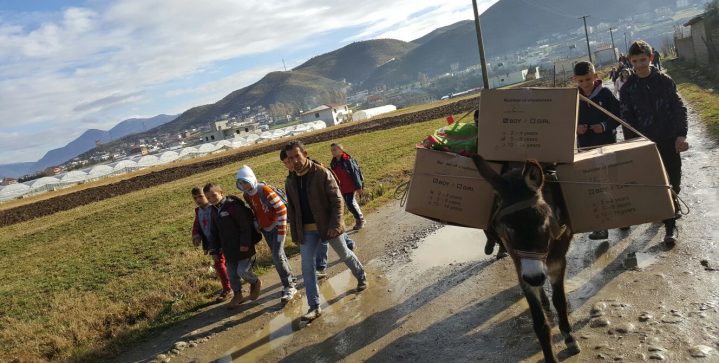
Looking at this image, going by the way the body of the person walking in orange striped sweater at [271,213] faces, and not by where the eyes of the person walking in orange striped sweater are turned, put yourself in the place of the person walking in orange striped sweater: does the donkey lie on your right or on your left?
on your left

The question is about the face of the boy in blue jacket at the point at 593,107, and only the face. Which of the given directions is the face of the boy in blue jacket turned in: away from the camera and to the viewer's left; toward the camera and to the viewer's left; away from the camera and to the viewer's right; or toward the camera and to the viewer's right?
toward the camera and to the viewer's left

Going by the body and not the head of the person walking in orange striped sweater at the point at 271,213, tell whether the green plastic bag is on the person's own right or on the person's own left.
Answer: on the person's own left

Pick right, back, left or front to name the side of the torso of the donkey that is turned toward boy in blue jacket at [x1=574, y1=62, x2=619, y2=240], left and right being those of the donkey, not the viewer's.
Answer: back

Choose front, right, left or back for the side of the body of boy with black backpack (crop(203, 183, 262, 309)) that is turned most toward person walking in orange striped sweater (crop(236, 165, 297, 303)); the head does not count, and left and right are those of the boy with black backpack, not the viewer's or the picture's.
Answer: left

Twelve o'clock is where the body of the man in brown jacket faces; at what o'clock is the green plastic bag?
The green plastic bag is roughly at 9 o'clock from the man in brown jacket.

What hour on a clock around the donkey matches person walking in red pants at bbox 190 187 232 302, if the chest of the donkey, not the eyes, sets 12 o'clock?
The person walking in red pants is roughly at 4 o'clock from the donkey.
